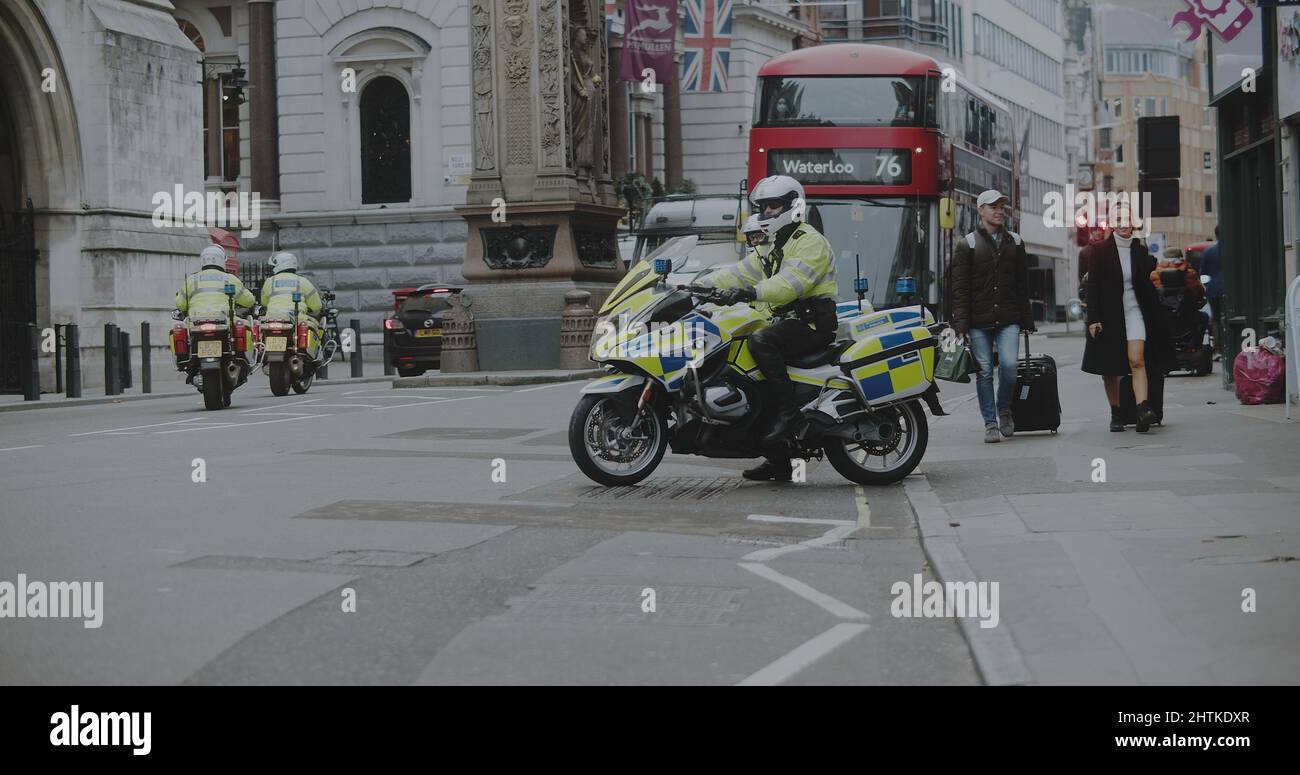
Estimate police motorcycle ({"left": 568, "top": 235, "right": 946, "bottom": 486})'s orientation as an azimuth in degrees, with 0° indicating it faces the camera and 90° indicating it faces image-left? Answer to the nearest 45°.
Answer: approximately 90°

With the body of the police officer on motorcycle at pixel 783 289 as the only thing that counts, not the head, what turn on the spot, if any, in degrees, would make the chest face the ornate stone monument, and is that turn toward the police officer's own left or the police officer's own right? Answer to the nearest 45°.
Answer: approximately 90° to the police officer's own right

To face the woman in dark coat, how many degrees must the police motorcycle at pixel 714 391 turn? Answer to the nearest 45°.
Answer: approximately 135° to its right

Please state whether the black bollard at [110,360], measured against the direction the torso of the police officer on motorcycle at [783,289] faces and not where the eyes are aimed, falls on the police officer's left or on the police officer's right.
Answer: on the police officer's right

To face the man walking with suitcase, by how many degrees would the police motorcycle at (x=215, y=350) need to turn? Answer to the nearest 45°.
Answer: approximately 135° to its right

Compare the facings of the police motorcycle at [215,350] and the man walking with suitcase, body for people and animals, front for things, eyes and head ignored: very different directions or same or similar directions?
very different directions

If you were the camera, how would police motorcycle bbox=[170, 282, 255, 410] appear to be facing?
facing away from the viewer

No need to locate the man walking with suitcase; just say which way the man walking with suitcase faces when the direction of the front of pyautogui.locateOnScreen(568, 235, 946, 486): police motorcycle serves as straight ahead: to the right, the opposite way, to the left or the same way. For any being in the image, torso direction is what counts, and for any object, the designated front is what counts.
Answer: to the left

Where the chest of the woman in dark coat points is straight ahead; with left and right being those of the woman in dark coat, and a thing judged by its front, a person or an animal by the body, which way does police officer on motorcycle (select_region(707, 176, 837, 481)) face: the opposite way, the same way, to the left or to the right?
to the right

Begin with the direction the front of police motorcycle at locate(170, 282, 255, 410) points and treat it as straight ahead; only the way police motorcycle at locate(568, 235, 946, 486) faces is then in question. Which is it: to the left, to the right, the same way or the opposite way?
to the left

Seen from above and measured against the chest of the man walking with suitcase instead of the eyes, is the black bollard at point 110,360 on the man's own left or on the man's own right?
on the man's own right

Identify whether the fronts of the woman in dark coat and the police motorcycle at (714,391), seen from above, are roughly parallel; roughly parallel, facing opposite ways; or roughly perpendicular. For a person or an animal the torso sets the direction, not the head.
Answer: roughly perpendicular

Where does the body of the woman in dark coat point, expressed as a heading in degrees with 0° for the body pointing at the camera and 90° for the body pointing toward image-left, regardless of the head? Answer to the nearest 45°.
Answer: approximately 0°
